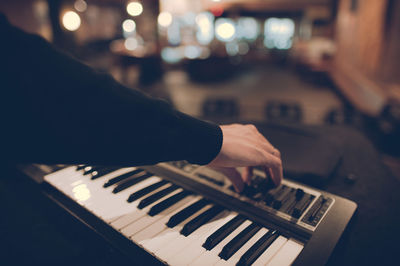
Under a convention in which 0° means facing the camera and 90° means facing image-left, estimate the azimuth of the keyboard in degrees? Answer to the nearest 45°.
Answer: approximately 45°
